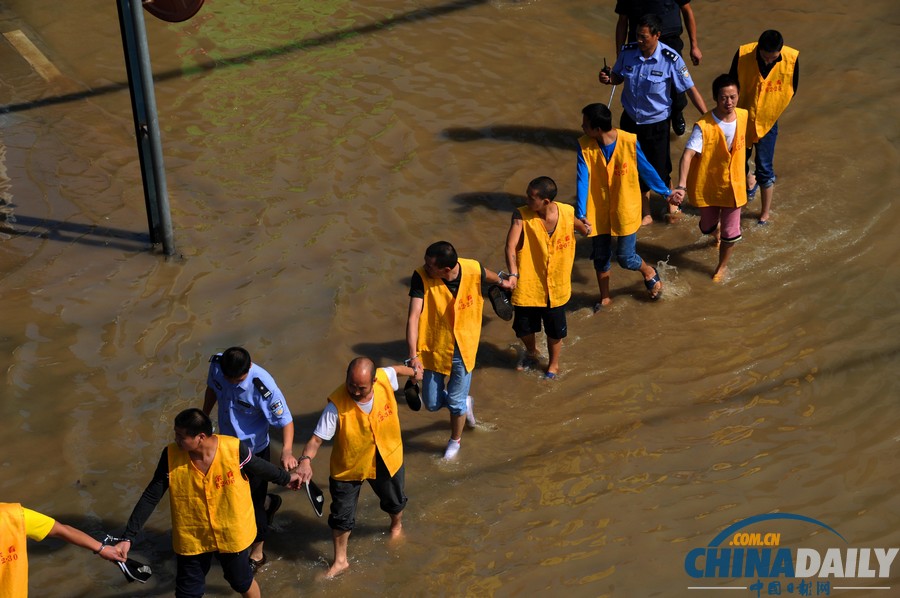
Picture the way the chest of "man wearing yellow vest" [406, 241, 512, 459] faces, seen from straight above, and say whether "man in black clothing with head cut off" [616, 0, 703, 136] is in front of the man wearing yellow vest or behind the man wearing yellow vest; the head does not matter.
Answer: behind

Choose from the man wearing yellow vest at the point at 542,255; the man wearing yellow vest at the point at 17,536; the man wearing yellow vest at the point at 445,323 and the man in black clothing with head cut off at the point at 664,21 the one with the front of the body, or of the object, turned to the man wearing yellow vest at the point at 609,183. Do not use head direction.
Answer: the man in black clothing with head cut off

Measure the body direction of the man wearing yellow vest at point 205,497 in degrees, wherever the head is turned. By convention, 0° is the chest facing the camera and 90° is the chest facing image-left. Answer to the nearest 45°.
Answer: approximately 0°

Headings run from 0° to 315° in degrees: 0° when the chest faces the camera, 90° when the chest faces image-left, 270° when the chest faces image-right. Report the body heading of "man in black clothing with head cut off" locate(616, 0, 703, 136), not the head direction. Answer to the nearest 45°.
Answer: approximately 0°

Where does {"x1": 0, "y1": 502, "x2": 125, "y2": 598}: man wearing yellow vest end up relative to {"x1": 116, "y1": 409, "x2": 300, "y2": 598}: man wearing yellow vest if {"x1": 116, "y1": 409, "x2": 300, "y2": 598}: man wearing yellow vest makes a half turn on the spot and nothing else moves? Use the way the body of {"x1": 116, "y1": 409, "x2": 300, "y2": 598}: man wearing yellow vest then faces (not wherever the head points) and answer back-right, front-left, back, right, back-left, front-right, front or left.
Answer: left

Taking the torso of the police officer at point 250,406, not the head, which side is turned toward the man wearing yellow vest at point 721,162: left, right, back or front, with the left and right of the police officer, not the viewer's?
back

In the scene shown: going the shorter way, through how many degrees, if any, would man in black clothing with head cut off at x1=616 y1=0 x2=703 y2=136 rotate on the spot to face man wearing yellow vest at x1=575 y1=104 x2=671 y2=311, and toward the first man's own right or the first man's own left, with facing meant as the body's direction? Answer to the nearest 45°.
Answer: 0° — they already face them

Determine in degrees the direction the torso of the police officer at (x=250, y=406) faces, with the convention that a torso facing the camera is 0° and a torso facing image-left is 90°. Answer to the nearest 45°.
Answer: approximately 45°

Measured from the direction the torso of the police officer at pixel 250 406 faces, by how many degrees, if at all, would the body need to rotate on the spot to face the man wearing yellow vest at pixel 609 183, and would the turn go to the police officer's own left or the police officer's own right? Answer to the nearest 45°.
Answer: approximately 180°

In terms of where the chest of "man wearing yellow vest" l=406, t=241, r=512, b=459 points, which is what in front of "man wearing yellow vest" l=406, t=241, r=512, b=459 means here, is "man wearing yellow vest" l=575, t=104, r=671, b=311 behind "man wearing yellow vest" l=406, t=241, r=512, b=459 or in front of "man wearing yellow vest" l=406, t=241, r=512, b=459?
behind

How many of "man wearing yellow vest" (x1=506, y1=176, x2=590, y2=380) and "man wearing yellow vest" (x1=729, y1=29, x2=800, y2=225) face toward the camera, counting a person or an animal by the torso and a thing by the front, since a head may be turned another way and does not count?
2
